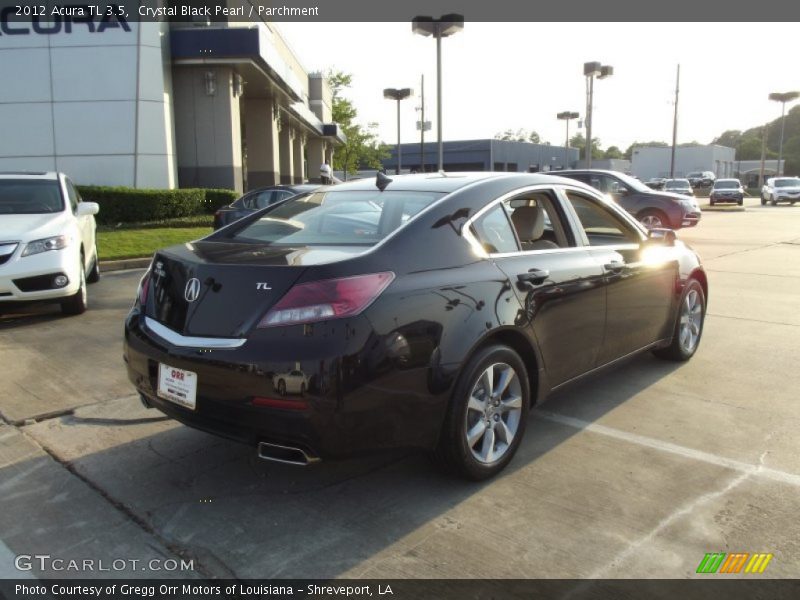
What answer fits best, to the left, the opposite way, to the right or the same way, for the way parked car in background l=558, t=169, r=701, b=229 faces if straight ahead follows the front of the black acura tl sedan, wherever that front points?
to the right

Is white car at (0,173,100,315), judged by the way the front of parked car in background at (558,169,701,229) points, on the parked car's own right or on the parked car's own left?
on the parked car's own right

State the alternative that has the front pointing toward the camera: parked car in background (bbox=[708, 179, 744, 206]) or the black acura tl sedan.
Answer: the parked car in background

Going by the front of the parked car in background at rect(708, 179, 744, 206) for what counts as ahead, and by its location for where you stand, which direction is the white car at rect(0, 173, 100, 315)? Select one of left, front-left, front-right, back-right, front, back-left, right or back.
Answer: front

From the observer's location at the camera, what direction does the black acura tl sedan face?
facing away from the viewer and to the right of the viewer

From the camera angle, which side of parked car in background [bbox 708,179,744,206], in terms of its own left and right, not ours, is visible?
front

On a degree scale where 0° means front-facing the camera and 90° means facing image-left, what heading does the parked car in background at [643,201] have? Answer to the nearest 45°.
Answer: approximately 315°

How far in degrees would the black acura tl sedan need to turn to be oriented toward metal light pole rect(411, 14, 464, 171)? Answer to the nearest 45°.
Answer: approximately 45° to its left

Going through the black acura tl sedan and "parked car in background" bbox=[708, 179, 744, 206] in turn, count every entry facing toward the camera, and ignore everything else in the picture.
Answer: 1
